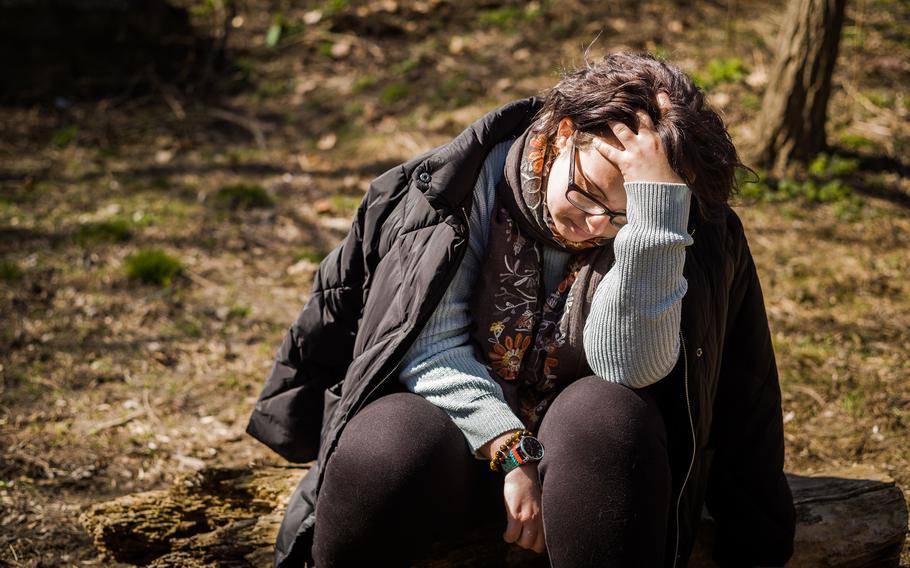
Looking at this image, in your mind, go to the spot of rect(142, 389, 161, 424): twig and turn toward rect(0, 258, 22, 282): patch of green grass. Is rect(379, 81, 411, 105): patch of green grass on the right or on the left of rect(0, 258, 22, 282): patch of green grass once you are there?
right

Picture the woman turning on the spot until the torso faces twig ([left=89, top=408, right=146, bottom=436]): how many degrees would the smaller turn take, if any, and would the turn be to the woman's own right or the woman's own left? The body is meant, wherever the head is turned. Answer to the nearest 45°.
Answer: approximately 135° to the woman's own right

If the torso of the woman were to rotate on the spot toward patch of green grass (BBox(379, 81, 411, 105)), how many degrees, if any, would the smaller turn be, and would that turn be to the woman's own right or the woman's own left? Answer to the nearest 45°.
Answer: approximately 180°

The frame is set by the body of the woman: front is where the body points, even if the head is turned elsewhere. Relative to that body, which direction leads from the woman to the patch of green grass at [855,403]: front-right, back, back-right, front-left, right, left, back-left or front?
back-left

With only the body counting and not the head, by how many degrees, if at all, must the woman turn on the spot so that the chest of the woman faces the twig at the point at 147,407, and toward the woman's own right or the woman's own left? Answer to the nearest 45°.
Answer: approximately 135° to the woman's own right

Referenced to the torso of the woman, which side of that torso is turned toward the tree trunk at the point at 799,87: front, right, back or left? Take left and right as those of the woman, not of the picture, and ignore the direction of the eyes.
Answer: back

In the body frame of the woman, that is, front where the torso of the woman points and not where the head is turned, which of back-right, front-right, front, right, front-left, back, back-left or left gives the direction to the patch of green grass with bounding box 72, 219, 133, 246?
back-right

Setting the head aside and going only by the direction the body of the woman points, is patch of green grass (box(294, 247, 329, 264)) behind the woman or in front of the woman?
behind

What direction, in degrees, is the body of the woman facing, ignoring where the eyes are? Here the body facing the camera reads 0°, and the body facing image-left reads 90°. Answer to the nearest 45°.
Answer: approximately 0°

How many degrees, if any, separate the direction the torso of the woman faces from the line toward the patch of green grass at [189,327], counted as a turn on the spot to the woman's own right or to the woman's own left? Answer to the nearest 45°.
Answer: approximately 135° to the woman's own right
